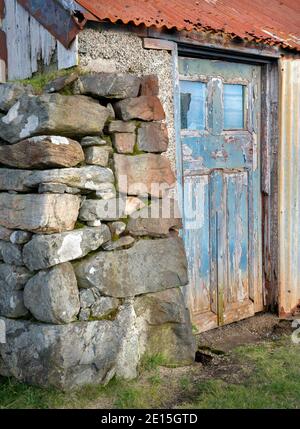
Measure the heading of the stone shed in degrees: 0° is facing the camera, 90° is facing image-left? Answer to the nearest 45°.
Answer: approximately 315°
